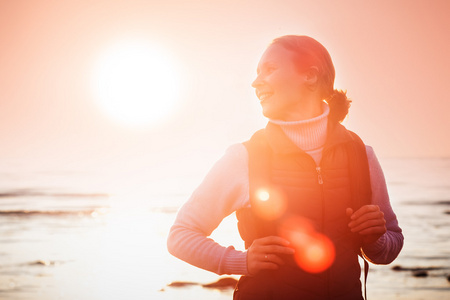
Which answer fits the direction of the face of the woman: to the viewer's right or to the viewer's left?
to the viewer's left

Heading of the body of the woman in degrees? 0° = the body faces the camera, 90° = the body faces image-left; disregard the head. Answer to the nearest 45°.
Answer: approximately 0°
